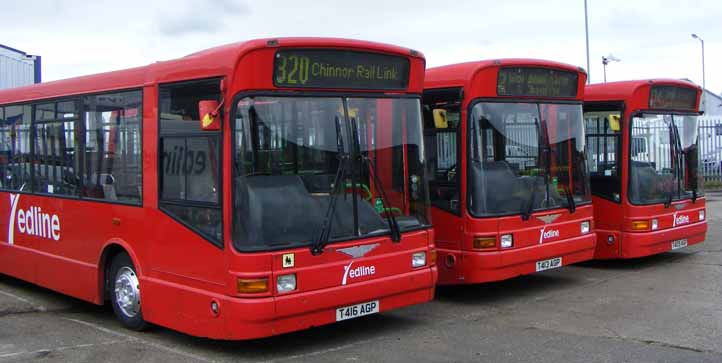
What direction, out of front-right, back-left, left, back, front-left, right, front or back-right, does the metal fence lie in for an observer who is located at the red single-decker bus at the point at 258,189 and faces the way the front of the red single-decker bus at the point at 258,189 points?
left

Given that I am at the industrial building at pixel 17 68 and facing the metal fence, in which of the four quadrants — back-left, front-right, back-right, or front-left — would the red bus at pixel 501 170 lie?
front-right

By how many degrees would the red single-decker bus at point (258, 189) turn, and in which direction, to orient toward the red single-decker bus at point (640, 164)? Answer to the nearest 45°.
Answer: approximately 90° to its left

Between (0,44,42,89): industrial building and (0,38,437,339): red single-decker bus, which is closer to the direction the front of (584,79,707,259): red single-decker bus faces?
the red single-decker bus

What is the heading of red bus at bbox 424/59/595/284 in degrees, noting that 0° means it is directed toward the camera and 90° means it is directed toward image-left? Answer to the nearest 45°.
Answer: approximately 315°

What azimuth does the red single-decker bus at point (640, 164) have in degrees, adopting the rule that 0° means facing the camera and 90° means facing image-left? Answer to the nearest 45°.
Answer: approximately 315°

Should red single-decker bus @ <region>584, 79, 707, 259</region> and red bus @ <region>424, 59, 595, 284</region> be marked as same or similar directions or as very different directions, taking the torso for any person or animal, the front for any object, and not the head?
same or similar directions

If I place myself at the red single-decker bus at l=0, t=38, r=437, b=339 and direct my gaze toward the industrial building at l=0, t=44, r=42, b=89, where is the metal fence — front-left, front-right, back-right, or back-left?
front-right

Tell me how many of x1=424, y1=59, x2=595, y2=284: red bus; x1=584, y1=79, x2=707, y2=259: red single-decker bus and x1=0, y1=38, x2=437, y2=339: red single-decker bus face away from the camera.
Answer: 0

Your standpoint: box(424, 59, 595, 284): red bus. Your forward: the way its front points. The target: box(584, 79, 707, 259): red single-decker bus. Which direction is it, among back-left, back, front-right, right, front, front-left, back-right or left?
left

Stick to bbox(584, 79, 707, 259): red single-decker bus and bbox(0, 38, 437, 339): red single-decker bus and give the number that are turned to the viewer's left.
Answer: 0

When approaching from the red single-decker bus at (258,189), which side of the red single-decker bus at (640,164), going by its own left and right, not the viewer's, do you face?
right

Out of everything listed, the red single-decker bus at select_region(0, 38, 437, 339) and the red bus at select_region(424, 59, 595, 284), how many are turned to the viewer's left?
0

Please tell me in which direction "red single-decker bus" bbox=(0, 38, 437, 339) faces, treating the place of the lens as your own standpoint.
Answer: facing the viewer and to the right of the viewer

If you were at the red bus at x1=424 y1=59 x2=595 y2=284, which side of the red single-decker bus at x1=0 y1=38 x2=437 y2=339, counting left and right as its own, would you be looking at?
left
